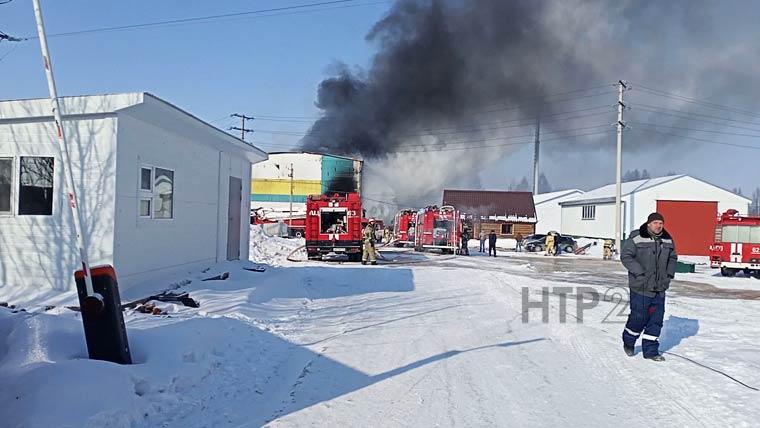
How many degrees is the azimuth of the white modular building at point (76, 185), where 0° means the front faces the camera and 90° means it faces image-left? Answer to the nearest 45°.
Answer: approximately 315°

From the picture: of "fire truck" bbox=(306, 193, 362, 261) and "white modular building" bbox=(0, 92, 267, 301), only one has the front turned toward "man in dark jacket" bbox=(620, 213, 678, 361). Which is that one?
the white modular building

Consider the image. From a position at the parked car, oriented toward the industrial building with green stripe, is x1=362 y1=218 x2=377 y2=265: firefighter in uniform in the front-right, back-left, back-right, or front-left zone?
back-left

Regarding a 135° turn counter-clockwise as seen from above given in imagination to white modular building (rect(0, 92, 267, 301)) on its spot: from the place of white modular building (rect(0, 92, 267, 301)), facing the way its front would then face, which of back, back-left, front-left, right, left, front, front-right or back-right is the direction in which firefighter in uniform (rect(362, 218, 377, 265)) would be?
front-right

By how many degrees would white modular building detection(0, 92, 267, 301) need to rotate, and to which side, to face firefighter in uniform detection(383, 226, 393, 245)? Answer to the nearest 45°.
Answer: approximately 90° to its left

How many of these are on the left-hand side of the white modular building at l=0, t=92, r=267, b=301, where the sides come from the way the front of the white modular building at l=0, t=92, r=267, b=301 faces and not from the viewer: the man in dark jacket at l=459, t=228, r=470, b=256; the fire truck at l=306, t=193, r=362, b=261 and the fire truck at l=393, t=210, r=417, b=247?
3

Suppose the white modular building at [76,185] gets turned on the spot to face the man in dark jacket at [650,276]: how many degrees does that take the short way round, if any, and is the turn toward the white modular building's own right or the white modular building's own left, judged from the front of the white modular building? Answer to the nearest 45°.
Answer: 0° — it already faces them
